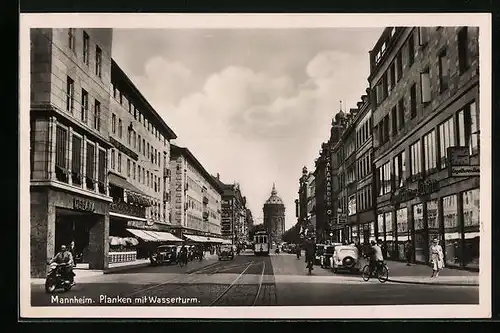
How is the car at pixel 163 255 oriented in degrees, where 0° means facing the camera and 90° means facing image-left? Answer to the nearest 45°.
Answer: approximately 45°

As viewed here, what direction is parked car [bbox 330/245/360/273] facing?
away from the camera

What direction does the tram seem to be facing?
toward the camera

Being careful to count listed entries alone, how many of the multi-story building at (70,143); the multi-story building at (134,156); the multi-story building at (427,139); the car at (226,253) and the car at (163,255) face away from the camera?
0

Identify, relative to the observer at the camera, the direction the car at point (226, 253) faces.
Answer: facing the viewer

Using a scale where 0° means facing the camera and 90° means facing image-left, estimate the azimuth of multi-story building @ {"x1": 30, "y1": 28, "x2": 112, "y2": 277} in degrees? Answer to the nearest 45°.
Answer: approximately 315°

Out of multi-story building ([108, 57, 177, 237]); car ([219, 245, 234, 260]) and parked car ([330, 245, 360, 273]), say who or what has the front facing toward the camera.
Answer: the car

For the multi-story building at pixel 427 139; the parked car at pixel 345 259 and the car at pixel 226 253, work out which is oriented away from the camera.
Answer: the parked car

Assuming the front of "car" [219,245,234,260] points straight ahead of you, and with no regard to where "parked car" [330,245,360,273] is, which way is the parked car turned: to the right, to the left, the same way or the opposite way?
the opposite way

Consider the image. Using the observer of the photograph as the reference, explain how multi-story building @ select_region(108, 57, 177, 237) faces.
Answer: facing to the right of the viewer

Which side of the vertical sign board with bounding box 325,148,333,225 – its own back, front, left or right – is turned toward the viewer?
front

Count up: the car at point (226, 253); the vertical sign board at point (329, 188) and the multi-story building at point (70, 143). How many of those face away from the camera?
0

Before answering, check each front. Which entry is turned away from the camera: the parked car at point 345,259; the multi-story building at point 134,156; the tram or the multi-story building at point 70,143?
the parked car

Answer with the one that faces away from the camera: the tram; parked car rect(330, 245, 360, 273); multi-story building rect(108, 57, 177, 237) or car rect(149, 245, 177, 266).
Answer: the parked car

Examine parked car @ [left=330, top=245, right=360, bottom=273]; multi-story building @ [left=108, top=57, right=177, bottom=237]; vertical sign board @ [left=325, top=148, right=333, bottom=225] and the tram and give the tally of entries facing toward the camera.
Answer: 2

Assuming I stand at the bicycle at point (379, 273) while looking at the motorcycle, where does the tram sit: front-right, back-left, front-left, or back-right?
front-right
